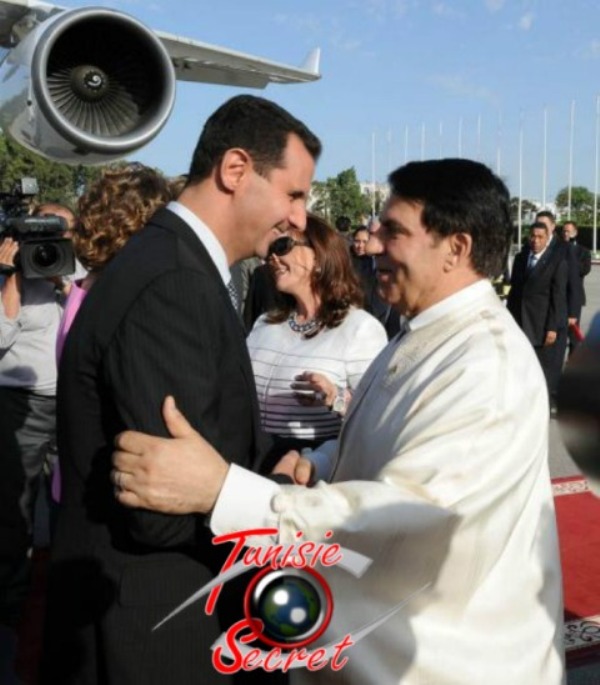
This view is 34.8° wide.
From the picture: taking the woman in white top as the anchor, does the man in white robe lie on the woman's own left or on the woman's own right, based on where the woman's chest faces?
on the woman's own left

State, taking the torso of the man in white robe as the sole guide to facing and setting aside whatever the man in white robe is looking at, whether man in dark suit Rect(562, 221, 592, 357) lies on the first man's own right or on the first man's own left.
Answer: on the first man's own right

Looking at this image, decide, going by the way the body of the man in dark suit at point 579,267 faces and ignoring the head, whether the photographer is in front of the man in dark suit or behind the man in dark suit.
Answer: in front

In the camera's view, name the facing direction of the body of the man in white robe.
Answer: to the viewer's left

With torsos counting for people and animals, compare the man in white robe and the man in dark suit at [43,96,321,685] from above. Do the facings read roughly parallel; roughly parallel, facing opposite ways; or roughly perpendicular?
roughly parallel, facing opposite ways

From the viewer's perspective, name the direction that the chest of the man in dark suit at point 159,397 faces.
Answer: to the viewer's right

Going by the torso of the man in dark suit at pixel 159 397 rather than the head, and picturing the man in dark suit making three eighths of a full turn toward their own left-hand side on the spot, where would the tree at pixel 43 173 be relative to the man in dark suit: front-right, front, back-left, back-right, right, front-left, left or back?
front-right

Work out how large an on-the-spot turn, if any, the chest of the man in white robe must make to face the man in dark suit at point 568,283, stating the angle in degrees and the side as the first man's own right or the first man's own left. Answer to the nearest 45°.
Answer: approximately 90° to the first man's own right

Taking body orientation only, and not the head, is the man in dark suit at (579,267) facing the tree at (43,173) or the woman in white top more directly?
the woman in white top

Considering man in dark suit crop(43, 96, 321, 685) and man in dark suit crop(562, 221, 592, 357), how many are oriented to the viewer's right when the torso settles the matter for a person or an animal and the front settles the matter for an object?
1

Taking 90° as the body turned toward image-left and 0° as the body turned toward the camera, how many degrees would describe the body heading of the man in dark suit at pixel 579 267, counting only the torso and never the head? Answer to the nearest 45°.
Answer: approximately 45°

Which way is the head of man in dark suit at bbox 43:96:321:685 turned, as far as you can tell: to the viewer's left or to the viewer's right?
to the viewer's right
